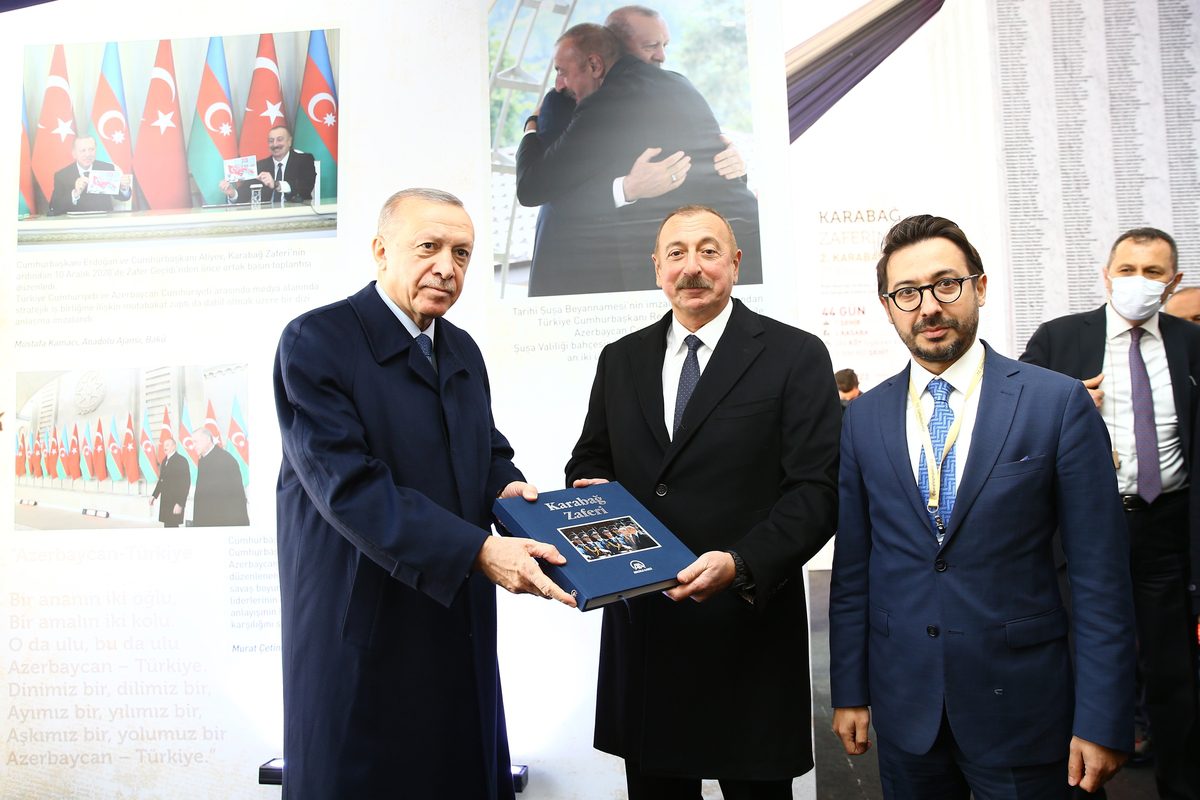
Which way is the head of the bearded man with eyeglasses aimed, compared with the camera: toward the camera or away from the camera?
toward the camera

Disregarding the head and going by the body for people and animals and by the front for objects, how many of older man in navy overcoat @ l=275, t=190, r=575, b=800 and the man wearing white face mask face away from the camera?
0

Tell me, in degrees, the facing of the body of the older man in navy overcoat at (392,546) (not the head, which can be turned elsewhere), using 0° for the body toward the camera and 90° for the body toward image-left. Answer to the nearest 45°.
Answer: approximately 315°

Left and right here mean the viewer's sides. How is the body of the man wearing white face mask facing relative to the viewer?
facing the viewer

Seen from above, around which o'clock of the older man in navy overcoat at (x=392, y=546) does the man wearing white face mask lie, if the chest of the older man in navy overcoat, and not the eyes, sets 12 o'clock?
The man wearing white face mask is roughly at 10 o'clock from the older man in navy overcoat.

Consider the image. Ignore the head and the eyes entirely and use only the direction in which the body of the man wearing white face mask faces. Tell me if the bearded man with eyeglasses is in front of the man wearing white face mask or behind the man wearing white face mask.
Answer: in front

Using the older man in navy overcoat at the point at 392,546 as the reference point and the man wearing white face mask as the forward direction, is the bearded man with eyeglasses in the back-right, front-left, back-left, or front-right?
front-right

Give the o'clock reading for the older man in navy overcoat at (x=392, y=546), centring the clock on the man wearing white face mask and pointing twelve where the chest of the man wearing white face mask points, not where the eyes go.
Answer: The older man in navy overcoat is roughly at 1 o'clock from the man wearing white face mask.

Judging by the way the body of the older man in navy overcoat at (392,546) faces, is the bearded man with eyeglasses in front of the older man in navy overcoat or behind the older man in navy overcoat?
in front
